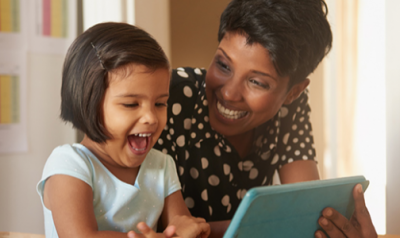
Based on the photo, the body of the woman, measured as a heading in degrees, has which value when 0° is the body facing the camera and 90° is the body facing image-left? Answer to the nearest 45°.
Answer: approximately 45°

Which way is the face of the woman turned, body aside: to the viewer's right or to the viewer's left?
to the viewer's left

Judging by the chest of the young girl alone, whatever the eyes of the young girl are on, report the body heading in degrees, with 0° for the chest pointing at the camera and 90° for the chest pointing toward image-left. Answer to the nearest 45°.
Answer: approximately 315°
